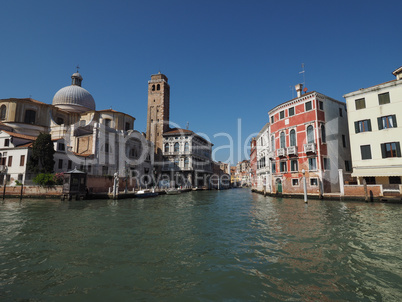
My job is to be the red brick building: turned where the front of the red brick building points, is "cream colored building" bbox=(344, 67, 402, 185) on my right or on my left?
on my left

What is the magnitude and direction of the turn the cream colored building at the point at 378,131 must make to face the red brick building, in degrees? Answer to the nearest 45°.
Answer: approximately 45° to its right

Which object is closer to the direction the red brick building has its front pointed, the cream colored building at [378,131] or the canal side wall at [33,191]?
the canal side wall

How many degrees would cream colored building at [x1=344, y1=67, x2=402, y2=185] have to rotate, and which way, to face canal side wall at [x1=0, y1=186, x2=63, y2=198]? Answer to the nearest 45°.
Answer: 0° — it already faces it

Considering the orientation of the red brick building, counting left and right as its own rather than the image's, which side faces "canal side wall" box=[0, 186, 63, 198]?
front

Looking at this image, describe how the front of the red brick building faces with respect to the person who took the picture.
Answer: facing the viewer and to the left of the viewer

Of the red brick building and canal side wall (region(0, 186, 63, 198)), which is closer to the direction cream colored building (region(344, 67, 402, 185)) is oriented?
the canal side wall

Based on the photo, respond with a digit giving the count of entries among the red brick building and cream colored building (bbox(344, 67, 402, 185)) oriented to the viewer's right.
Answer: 0

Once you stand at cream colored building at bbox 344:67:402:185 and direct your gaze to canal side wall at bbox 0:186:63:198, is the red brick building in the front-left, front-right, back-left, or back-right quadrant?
front-right
